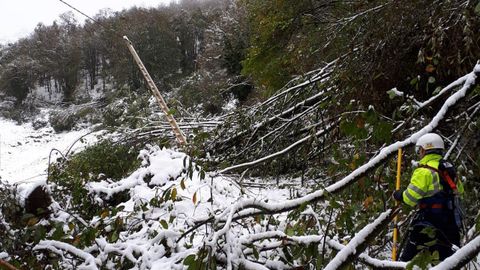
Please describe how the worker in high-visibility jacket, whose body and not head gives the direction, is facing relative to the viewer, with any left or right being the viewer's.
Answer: facing to the left of the viewer

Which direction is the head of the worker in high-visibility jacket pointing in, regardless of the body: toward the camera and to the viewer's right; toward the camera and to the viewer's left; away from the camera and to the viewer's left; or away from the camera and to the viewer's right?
away from the camera and to the viewer's left
